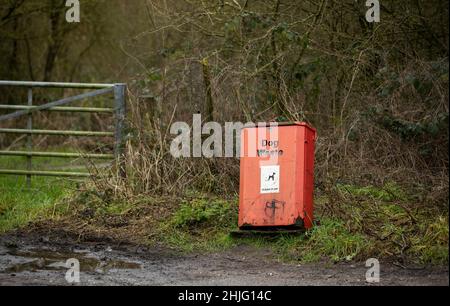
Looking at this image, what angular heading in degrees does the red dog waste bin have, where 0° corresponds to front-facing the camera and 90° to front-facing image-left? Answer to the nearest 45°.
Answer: approximately 0°
